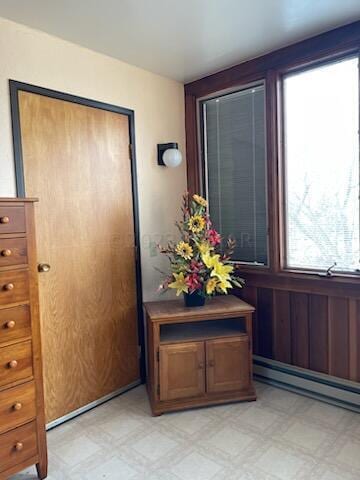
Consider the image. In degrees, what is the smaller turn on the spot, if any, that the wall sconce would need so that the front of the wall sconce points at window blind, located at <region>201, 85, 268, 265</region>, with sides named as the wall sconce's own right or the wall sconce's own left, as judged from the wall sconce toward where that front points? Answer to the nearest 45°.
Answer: approximately 45° to the wall sconce's own left

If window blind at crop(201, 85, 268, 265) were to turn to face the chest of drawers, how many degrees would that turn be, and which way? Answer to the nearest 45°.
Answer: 0° — it already faces it

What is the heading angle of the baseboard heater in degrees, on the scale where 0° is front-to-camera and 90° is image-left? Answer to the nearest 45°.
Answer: approximately 45°

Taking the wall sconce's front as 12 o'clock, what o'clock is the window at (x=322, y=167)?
The window is roughly at 11 o'clock from the wall sconce.

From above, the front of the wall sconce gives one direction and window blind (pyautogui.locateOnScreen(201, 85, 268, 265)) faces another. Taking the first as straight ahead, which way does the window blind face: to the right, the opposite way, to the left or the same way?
to the right

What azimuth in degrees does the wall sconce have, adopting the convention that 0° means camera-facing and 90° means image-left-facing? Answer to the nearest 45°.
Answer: approximately 315°

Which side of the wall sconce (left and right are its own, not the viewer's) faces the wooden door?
right

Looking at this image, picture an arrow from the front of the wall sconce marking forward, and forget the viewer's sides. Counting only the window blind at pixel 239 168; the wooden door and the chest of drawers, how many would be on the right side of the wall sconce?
2
